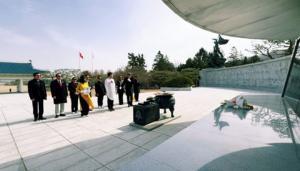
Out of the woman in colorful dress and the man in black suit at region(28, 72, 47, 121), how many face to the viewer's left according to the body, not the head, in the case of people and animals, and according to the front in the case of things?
0

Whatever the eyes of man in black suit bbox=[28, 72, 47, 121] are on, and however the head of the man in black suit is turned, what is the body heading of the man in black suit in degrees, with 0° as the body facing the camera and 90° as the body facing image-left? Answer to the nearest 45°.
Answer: approximately 315°

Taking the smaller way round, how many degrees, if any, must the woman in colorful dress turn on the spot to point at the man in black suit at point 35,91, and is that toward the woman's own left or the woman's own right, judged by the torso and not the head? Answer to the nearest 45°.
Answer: approximately 135° to the woman's own right

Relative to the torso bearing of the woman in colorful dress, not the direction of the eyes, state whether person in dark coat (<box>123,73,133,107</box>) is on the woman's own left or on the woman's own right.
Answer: on the woman's own left

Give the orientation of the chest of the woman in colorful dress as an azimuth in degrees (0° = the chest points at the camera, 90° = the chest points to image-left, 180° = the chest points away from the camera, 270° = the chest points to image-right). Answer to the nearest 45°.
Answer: approximately 315°

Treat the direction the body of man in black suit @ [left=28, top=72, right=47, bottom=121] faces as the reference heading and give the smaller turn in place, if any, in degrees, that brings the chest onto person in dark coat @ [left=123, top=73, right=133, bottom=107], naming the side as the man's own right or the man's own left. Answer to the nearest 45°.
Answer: approximately 45° to the man's own left

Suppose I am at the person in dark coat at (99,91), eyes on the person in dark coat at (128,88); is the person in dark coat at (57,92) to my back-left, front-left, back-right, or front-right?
back-right

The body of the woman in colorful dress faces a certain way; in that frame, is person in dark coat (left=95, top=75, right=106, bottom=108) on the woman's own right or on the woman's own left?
on the woman's own left
